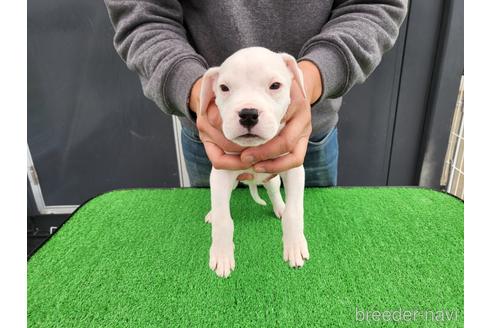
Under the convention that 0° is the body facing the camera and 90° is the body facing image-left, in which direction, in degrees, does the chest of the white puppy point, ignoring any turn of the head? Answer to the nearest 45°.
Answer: approximately 0°
